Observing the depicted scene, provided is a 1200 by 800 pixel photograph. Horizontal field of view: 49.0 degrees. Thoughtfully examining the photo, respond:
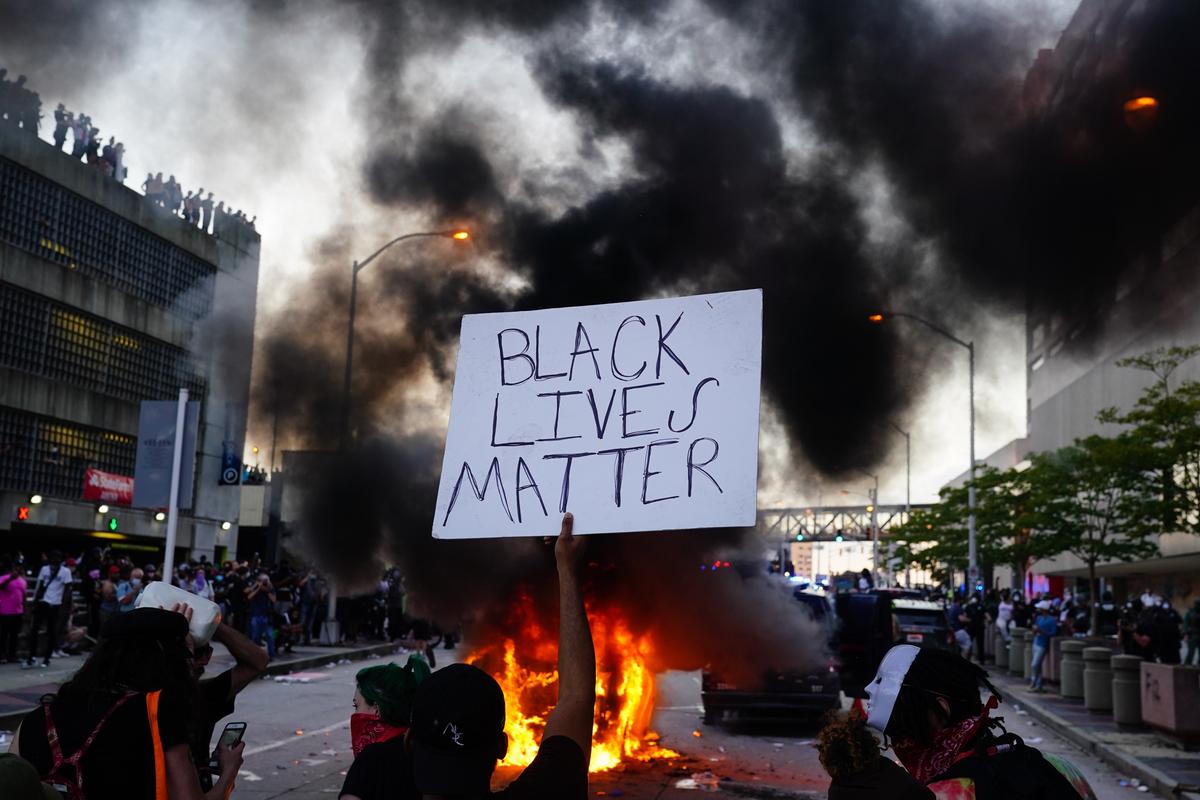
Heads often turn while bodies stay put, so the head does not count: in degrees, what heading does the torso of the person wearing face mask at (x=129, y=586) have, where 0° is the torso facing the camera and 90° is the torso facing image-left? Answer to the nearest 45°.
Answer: approximately 315°

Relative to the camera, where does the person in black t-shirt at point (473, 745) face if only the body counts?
away from the camera

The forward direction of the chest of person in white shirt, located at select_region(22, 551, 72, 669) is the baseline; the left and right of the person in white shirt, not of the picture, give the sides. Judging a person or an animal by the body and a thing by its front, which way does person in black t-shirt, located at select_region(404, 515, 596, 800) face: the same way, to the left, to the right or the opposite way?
the opposite way

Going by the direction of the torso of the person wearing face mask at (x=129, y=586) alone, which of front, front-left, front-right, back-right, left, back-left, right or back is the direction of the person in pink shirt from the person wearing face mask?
right

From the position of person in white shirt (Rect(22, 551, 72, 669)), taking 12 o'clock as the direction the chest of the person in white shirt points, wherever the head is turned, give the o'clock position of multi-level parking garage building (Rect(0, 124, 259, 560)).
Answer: The multi-level parking garage building is roughly at 6 o'clock from the person in white shirt.
